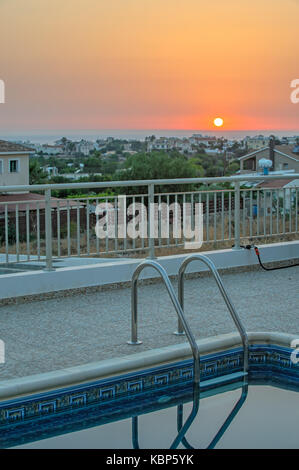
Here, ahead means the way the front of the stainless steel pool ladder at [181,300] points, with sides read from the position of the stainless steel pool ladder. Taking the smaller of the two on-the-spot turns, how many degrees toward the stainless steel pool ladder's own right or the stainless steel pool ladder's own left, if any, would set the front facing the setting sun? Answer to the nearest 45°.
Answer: approximately 135° to the stainless steel pool ladder's own left

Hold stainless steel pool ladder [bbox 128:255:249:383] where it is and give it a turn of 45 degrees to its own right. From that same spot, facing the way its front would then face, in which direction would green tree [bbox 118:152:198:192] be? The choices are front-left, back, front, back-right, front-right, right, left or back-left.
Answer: back

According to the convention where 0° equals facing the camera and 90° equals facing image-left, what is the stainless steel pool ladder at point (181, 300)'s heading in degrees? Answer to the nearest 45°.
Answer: approximately 315°
